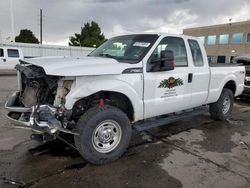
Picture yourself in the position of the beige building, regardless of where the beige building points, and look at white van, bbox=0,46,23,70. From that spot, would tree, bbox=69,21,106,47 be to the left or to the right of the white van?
right

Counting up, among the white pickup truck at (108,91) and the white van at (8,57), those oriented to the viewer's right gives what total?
0

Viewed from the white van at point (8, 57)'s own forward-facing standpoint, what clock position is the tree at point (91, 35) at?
The tree is roughly at 4 o'clock from the white van.

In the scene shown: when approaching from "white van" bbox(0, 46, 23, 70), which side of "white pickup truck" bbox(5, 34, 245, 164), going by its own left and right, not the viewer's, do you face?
right

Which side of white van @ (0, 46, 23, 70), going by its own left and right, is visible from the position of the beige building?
back

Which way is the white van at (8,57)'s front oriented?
to the viewer's left

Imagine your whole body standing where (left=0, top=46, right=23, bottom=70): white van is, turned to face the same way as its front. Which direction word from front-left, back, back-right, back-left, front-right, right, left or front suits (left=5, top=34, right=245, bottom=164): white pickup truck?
left

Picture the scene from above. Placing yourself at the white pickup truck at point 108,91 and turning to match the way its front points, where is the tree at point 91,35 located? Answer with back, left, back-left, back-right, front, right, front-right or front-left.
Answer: back-right

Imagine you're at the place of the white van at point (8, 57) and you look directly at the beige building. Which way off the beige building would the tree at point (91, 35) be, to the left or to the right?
left

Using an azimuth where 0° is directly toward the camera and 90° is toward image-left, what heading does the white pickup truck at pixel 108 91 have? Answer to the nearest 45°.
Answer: approximately 45°

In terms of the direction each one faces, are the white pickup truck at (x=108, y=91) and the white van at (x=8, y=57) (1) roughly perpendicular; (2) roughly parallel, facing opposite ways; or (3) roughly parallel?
roughly parallel

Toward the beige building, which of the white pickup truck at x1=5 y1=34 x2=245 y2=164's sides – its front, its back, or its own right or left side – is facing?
back

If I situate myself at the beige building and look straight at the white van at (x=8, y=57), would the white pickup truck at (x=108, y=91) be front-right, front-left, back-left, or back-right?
front-left
